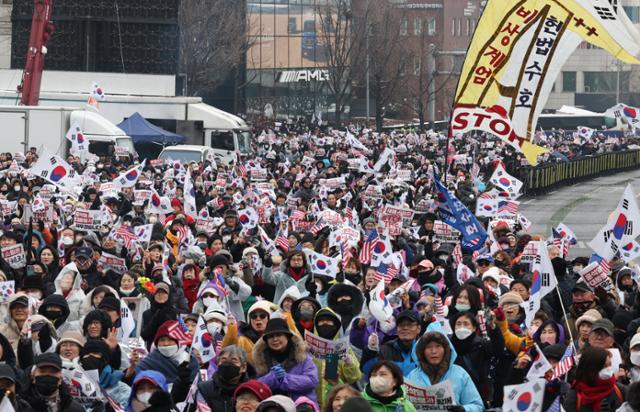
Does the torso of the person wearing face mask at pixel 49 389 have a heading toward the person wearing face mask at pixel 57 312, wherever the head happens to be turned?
no

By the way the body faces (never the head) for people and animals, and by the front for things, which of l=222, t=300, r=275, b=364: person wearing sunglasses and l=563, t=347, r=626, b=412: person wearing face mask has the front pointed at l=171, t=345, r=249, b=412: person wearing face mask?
l=222, t=300, r=275, b=364: person wearing sunglasses

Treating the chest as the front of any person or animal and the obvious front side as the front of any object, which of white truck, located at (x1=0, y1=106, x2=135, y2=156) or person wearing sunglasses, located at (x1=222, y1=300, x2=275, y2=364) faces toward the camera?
the person wearing sunglasses

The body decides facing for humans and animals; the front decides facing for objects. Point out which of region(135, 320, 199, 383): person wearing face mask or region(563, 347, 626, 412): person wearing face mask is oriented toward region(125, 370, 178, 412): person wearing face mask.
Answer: region(135, 320, 199, 383): person wearing face mask

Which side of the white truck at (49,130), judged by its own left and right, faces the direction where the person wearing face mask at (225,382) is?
right

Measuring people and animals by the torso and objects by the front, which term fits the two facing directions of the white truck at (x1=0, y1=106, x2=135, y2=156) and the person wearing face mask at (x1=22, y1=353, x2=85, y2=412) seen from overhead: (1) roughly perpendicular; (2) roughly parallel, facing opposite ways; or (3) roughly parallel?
roughly perpendicular

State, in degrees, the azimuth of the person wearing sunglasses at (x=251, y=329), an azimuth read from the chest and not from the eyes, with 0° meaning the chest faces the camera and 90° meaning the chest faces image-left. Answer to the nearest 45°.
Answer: approximately 0°

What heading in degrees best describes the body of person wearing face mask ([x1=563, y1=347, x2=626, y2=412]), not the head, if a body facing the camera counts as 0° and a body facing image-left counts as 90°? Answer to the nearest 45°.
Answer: approximately 315°

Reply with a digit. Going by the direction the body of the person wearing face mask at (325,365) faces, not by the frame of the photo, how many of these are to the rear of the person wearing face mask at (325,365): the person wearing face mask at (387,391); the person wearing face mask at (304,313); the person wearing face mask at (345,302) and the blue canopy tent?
3

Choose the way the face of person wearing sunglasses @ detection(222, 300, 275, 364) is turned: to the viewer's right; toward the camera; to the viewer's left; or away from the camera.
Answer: toward the camera

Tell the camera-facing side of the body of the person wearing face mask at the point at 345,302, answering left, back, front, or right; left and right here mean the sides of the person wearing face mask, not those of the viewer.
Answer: front

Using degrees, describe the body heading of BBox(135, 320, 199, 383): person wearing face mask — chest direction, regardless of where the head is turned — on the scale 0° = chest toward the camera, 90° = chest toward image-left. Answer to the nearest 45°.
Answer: approximately 0°

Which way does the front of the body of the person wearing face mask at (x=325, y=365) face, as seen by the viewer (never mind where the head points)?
toward the camera

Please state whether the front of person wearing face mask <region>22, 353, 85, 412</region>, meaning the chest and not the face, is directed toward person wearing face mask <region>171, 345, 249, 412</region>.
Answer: no

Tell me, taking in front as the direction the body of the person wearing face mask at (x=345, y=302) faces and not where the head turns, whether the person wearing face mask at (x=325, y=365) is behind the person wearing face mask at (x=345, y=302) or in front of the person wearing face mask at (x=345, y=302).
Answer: in front

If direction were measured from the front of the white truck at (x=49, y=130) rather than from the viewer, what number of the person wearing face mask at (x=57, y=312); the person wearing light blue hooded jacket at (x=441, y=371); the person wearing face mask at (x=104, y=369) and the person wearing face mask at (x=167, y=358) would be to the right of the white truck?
4

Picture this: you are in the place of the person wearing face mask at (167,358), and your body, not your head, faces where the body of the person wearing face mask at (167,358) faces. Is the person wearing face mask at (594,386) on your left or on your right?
on your left

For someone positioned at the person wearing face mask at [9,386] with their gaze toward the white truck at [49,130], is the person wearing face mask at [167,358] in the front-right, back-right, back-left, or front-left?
front-right

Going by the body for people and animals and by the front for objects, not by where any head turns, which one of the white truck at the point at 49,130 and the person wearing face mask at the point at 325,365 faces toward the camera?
the person wearing face mask

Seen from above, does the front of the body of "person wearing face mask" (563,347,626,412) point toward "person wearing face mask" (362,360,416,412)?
no

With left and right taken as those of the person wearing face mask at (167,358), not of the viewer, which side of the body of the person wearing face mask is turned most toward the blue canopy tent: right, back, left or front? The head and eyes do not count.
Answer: back
